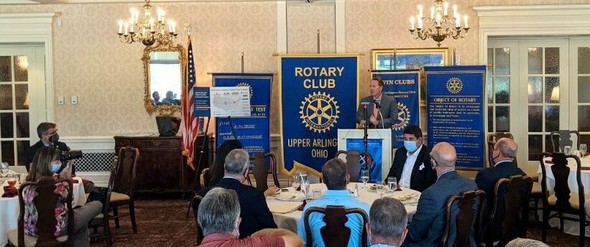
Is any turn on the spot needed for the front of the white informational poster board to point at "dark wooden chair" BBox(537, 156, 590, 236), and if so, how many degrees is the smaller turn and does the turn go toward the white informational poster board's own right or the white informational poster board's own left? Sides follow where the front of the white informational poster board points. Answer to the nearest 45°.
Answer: approximately 45° to the white informational poster board's own left

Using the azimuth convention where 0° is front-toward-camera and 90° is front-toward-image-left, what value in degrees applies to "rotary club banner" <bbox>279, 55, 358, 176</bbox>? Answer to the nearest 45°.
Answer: approximately 0°

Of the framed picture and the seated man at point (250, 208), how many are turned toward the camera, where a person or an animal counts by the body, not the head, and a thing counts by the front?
1

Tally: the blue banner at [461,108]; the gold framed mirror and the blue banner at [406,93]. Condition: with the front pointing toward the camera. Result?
3

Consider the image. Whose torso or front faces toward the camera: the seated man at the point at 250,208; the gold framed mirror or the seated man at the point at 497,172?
the gold framed mirror

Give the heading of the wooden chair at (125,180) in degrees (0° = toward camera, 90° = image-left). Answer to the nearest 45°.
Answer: approximately 45°

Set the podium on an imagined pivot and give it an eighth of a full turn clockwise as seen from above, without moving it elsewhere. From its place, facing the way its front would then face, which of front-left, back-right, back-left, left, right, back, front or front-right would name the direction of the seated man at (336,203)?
front-left

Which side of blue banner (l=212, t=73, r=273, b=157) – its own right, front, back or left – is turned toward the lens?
front

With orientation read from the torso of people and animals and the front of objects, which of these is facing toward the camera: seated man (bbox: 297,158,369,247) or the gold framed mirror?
the gold framed mirror

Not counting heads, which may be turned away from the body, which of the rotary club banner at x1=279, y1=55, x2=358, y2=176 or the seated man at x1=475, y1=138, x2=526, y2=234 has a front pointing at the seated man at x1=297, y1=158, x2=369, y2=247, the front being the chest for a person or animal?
the rotary club banner

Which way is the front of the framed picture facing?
toward the camera

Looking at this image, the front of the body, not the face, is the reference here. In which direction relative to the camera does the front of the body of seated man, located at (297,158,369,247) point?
away from the camera

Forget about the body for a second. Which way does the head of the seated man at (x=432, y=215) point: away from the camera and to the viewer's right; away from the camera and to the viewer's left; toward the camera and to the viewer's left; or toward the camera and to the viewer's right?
away from the camera and to the viewer's left

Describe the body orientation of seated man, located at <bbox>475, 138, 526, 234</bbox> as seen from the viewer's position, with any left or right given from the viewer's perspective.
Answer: facing away from the viewer and to the left of the viewer
